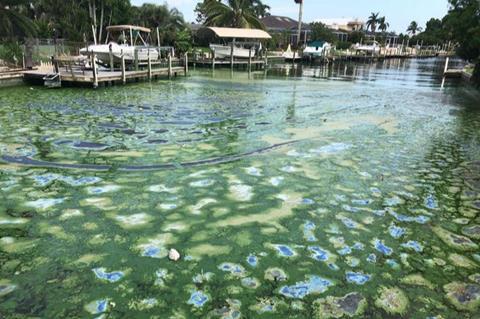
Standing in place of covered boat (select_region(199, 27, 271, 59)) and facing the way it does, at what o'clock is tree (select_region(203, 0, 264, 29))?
The tree is roughly at 3 o'clock from the covered boat.

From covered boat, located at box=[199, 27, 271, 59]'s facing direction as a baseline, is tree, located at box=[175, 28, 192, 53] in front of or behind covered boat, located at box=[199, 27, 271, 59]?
in front

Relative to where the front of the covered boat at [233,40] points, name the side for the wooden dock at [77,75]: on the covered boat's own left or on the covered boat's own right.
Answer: on the covered boat's own left

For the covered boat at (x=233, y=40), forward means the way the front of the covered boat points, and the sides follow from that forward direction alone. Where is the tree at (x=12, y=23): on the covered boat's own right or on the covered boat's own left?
on the covered boat's own left

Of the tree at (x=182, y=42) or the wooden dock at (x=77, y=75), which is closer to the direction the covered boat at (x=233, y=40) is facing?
the tree

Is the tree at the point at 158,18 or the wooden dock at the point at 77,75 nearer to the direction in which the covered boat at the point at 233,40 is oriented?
the tree

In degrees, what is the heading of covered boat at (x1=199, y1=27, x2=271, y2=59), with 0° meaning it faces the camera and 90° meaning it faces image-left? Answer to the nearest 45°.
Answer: approximately 90°

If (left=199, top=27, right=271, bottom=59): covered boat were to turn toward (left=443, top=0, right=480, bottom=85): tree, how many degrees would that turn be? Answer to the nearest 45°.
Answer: approximately 135° to its left

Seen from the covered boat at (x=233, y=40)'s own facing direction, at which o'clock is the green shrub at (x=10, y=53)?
The green shrub is roughly at 10 o'clock from the covered boat.

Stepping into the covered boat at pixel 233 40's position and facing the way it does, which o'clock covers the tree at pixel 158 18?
The tree is roughly at 1 o'clock from the covered boat.
